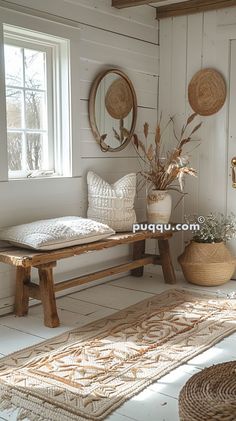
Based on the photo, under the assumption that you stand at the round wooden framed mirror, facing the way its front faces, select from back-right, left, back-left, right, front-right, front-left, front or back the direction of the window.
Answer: right

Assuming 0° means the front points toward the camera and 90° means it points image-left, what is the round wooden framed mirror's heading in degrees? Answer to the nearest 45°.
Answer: approximately 315°

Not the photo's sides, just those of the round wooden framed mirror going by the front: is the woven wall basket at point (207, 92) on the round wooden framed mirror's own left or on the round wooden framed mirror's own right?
on the round wooden framed mirror's own left

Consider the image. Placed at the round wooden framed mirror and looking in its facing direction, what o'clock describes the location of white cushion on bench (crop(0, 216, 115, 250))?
The white cushion on bench is roughly at 2 o'clock from the round wooden framed mirror.
